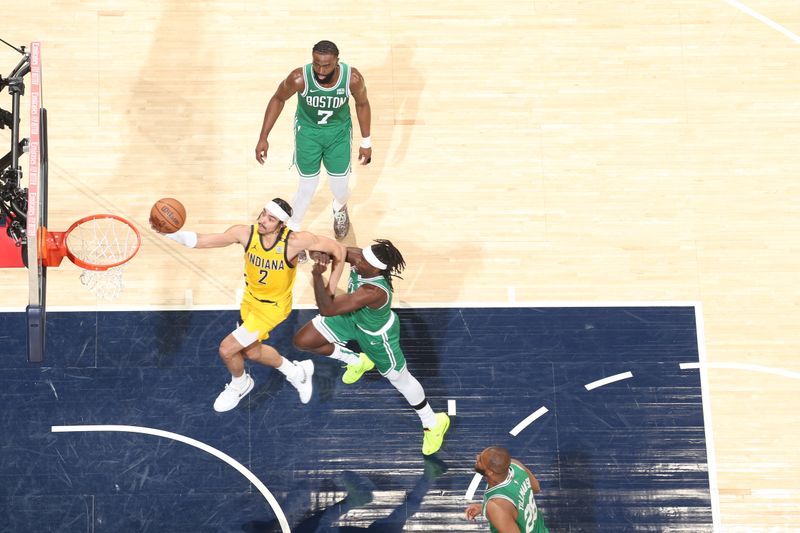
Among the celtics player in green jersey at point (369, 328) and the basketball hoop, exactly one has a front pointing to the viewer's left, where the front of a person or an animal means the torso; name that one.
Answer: the celtics player in green jersey

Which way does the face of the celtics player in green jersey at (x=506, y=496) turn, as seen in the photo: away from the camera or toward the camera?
away from the camera

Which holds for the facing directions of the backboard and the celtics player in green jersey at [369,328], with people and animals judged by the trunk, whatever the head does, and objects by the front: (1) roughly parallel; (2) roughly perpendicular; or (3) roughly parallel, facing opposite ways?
roughly parallel, facing opposite ways

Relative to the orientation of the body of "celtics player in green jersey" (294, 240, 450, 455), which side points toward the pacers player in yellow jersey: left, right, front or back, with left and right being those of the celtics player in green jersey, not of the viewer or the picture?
front

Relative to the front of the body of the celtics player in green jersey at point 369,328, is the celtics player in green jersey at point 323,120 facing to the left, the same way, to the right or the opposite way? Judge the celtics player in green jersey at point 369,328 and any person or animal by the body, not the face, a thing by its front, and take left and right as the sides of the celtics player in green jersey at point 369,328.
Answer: to the left

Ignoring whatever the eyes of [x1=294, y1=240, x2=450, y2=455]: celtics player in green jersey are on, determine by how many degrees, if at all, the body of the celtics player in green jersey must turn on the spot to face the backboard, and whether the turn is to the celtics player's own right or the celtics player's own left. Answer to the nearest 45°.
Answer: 0° — they already face it

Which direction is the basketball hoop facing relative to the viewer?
to the viewer's right

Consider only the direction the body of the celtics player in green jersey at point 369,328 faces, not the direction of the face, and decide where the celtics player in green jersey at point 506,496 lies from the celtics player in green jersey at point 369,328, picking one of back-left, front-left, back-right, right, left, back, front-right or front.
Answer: back-left

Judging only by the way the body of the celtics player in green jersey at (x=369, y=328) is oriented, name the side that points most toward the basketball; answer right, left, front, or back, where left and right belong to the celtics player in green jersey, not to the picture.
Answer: front

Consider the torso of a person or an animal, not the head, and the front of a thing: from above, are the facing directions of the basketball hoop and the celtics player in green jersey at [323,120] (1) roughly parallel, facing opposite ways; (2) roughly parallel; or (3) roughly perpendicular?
roughly perpendicular

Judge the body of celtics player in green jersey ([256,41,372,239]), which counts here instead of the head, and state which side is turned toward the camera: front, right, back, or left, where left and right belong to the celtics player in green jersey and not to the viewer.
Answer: front

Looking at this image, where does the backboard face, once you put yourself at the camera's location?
facing to the right of the viewer

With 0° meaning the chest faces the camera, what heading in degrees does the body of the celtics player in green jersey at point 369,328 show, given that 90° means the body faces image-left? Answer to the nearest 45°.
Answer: approximately 90°
